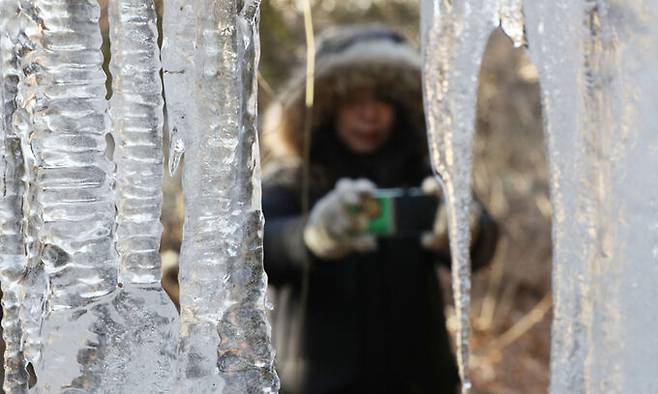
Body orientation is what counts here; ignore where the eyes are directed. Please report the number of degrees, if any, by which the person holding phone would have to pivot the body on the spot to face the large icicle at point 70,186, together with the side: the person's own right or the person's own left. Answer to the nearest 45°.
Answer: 0° — they already face it

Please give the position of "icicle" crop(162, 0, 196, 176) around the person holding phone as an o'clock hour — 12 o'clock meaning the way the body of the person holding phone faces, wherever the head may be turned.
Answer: The icicle is roughly at 12 o'clock from the person holding phone.

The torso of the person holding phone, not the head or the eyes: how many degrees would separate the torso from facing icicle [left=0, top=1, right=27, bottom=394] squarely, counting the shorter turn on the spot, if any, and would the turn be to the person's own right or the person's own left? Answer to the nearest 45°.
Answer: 0° — they already face it

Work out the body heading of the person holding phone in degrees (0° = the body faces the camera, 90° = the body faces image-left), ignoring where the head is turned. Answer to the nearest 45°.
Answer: approximately 0°

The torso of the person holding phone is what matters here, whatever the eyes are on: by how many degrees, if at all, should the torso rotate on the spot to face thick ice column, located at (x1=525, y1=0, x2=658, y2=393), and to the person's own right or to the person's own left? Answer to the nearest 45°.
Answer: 0° — they already face it

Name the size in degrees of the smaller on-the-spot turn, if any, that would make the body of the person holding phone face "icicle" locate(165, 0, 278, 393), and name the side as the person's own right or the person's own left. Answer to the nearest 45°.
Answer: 0° — they already face it

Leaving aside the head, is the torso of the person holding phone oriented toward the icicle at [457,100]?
yes
